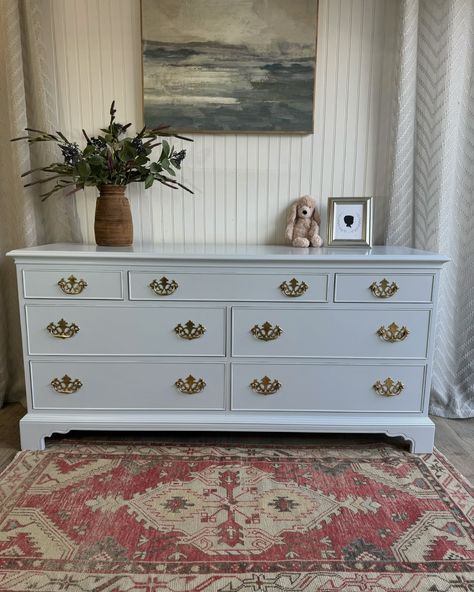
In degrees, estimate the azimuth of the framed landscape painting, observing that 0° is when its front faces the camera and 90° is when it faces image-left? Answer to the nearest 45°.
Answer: approximately 0°

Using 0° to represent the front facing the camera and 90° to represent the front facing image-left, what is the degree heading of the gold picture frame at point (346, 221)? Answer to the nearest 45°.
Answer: approximately 0°

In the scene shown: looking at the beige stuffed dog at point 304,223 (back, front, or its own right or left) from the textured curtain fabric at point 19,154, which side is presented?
right

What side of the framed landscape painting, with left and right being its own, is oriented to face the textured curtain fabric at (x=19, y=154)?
right
